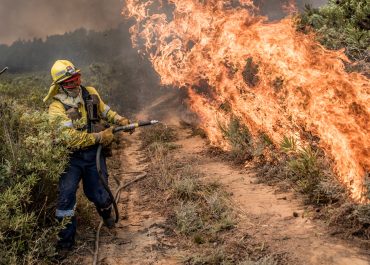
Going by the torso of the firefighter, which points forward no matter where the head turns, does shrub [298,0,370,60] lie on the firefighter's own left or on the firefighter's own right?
on the firefighter's own left

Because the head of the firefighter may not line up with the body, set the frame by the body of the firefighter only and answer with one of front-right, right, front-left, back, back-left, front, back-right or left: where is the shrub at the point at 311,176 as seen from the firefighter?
front-left

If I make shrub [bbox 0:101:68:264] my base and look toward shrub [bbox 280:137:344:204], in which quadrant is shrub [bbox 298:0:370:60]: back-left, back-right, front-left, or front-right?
front-left

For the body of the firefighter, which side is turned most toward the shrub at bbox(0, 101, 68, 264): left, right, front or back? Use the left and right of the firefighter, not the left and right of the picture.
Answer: right

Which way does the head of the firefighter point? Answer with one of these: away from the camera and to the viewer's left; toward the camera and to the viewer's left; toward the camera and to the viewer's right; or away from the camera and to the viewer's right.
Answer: toward the camera and to the viewer's right
